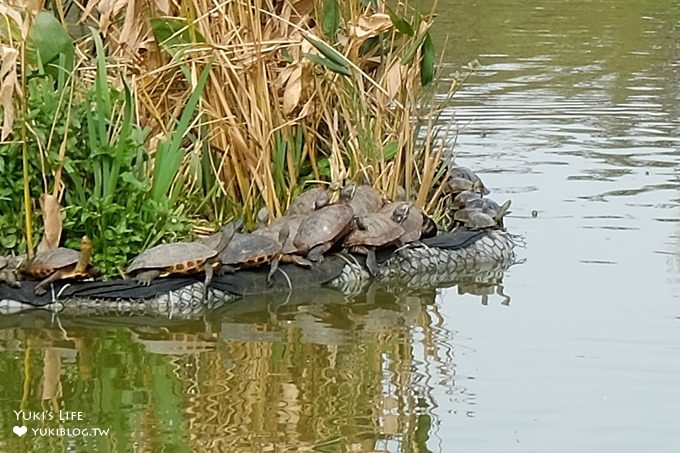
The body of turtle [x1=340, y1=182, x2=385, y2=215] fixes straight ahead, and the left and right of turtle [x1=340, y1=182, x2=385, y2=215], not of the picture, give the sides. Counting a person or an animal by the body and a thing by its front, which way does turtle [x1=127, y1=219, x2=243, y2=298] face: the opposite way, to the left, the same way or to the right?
the opposite way

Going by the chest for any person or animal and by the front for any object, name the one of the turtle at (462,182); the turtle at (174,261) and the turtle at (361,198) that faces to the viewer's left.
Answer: the turtle at (361,198)

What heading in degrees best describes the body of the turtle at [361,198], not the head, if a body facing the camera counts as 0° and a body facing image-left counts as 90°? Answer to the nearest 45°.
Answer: approximately 90°

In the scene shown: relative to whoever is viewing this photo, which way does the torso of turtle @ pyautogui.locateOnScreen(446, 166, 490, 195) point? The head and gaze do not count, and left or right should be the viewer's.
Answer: facing to the right of the viewer

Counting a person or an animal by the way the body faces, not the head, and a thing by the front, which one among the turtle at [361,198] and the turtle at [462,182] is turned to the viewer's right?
the turtle at [462,182]

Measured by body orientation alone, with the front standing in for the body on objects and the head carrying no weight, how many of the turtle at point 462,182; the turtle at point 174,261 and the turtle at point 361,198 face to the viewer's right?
2

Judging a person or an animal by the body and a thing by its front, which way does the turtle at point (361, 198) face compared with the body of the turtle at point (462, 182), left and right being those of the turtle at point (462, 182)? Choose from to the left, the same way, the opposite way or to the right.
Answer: the opposite way

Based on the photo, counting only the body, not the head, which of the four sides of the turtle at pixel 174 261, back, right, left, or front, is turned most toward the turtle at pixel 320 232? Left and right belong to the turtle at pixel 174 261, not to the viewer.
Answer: front

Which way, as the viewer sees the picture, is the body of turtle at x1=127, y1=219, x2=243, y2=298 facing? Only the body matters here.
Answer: to the viewer's right

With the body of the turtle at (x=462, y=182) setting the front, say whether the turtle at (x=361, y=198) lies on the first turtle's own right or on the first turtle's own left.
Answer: on the first turtle's own right

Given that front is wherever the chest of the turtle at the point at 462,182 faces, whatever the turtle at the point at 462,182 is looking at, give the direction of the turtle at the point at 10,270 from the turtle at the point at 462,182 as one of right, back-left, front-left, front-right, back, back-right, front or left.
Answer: back-right
